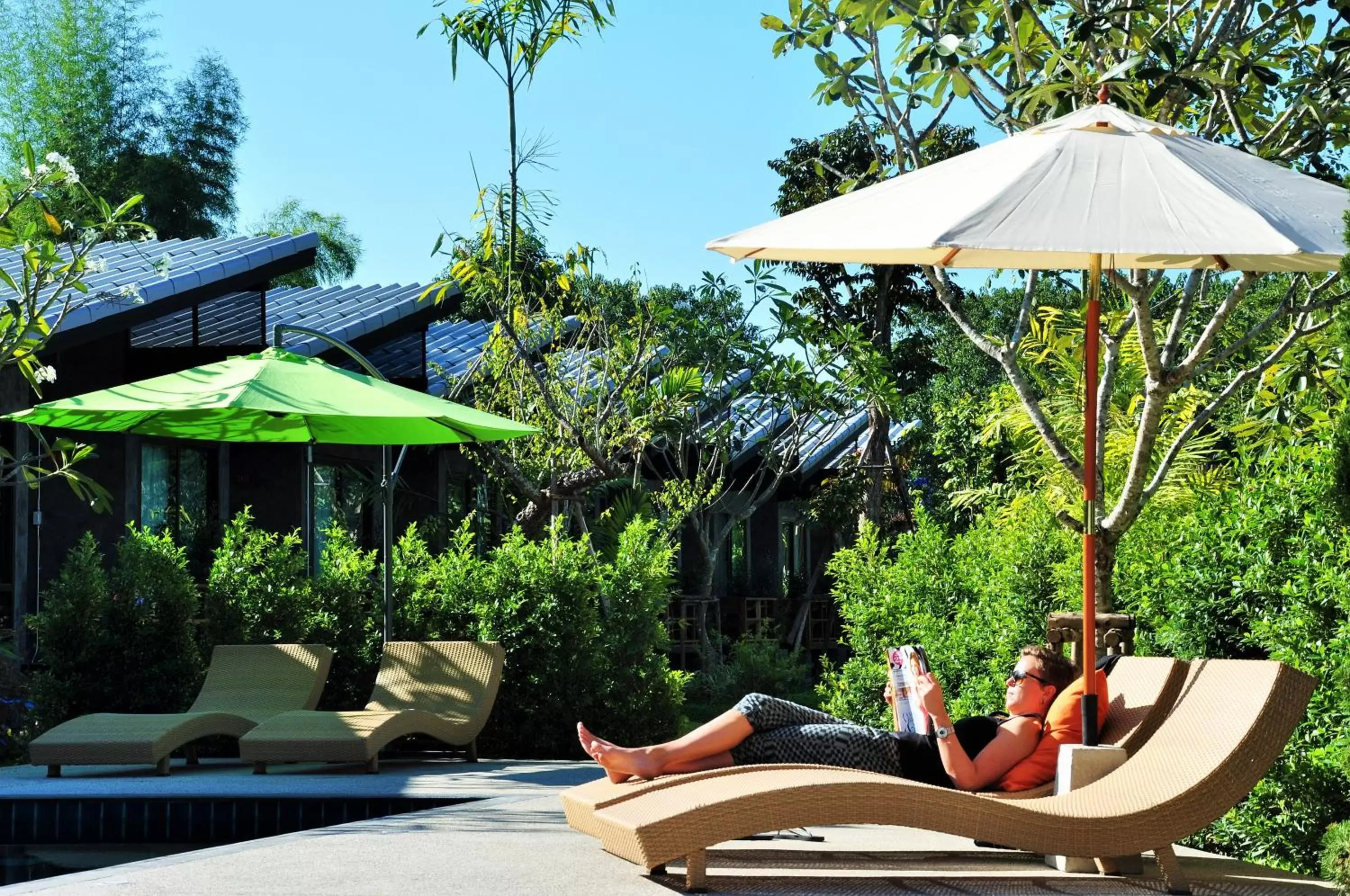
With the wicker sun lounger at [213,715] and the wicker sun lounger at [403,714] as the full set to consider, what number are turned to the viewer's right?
0

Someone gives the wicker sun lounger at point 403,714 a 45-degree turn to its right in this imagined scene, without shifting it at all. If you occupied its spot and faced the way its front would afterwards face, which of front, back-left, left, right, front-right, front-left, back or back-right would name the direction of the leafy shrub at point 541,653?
back-right

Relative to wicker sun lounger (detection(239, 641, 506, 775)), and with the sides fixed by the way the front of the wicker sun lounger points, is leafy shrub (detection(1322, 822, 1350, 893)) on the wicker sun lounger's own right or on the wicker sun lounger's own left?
on the wicker sun lounger's own left

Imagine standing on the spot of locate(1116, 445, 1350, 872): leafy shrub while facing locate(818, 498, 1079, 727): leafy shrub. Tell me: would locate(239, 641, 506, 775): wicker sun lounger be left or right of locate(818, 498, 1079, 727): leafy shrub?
left

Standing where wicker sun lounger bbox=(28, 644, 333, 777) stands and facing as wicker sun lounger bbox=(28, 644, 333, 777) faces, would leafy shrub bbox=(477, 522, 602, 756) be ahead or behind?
behind

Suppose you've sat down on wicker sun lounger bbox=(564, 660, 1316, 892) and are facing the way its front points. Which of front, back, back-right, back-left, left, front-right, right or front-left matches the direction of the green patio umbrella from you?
front-right

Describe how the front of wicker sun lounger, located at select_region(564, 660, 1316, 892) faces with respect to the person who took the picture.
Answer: facing to the left of the viewer
